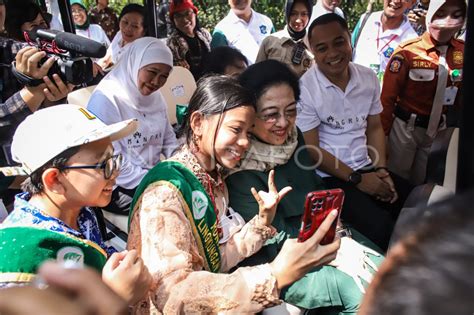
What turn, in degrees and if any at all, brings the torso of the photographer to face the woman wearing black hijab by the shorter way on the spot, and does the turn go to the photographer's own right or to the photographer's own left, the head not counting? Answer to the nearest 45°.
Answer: approximately 45° to the photographer's own left

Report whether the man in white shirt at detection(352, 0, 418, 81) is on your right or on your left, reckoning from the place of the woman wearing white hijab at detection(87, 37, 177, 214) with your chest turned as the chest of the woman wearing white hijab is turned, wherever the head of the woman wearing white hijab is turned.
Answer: on your left

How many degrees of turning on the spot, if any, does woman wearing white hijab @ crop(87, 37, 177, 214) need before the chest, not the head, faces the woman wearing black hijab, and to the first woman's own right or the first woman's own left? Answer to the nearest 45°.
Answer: approximately 90° to the first woman's own left

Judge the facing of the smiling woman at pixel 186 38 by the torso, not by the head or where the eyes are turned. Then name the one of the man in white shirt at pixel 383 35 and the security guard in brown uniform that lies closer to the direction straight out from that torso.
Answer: the security guard in brown uniform

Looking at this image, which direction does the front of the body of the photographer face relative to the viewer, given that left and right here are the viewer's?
facing to the right of the viewer

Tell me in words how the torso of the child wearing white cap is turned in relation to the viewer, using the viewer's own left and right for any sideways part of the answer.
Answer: facing to the right of the viewer

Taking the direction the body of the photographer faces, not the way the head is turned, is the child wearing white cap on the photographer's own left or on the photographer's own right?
on the photographer's own right

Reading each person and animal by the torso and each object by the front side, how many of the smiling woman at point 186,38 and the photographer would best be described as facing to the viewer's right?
1
